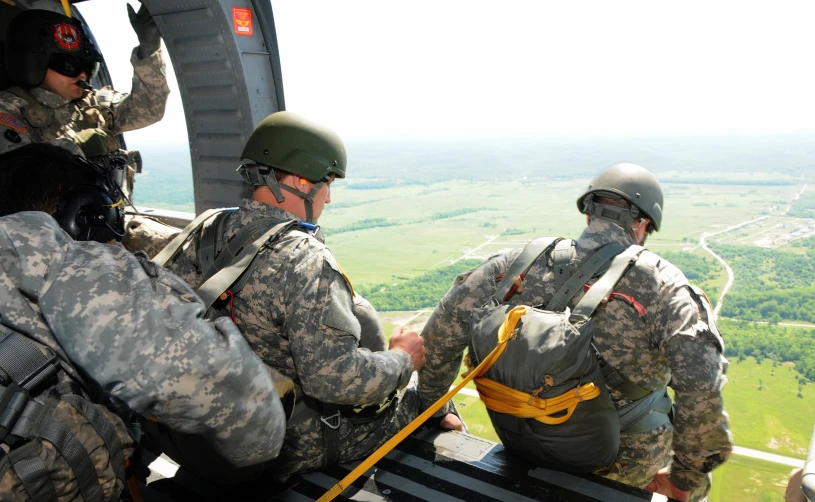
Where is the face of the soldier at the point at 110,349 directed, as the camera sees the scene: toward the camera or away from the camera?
away from the camera

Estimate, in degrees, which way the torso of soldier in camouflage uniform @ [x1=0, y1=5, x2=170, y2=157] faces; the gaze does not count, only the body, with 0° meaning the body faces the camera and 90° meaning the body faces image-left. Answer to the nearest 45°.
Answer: approximately 315°

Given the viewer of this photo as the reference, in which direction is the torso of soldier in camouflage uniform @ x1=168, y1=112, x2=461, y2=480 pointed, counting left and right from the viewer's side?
facing away from the viewer and to the right of the viewer

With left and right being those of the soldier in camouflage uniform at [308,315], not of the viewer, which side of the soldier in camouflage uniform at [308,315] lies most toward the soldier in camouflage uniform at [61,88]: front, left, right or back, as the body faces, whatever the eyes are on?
left
